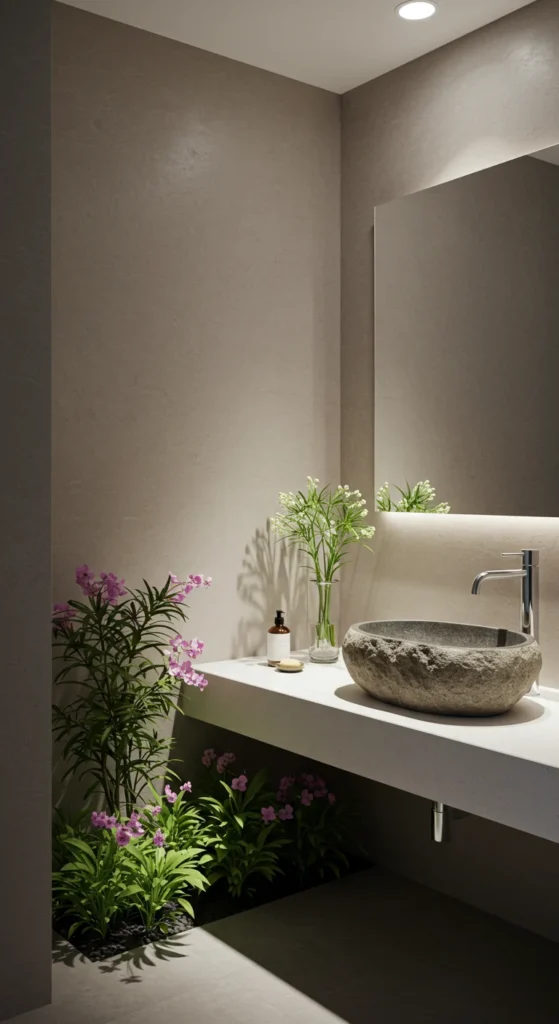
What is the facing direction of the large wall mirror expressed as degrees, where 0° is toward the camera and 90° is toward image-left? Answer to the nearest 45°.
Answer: approximately 45°

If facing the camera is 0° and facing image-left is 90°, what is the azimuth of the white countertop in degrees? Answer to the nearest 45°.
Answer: approximately 45°

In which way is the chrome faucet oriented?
to the viewer's left

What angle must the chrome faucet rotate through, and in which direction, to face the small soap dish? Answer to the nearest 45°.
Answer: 0° — it already faces it
